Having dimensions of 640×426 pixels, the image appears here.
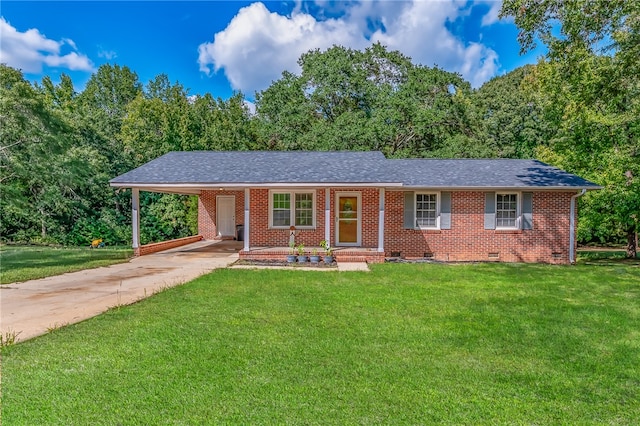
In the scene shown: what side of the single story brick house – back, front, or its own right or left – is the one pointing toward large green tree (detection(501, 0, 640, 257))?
left

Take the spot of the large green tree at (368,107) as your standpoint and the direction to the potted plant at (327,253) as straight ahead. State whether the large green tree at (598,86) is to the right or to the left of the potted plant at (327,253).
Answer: left

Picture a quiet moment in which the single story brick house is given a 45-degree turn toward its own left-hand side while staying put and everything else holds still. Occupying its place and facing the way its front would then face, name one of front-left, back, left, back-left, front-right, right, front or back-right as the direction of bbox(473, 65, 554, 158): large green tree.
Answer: left

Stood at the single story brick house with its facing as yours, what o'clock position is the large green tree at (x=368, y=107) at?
The large green tree is roughly at 6 o'clock from the single story brick house.

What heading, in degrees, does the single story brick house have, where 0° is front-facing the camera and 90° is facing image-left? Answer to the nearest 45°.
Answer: approximately 0°
